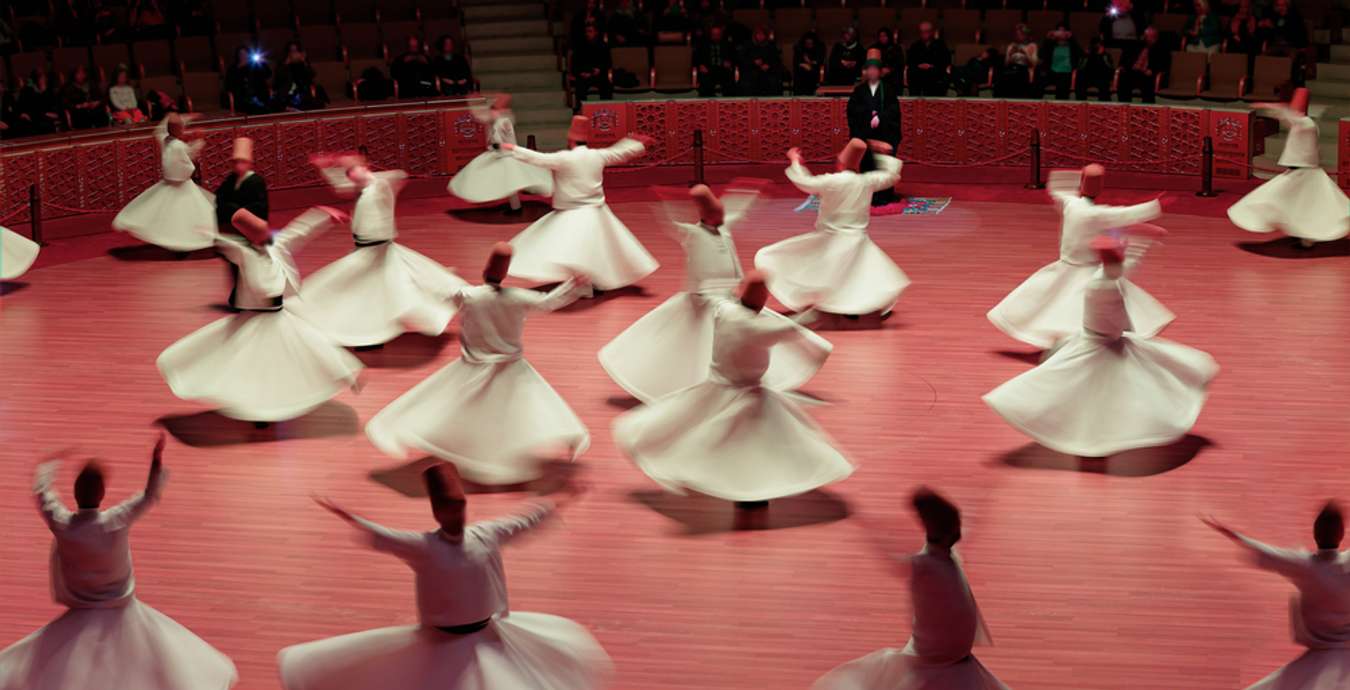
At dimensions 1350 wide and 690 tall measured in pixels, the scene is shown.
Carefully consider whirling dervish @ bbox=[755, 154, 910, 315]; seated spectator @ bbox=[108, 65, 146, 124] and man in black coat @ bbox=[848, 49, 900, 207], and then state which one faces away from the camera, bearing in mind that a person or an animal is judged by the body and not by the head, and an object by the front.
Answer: the whirling dervish

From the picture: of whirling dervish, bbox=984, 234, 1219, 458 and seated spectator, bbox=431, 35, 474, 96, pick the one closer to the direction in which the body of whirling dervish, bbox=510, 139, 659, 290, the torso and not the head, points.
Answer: the seated spectator

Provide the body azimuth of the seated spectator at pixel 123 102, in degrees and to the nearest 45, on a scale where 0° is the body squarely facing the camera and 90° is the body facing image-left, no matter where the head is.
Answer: approximately 315°

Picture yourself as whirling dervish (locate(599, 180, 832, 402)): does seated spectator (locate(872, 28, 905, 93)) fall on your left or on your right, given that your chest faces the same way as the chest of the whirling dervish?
on your left

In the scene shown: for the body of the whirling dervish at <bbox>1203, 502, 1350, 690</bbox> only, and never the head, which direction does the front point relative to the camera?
away from the camera

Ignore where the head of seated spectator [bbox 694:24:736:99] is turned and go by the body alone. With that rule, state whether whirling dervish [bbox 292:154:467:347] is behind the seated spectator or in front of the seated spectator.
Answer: in front

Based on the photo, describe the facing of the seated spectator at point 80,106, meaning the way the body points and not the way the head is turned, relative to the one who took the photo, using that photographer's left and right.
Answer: facing the viewer and to the right of the viewer

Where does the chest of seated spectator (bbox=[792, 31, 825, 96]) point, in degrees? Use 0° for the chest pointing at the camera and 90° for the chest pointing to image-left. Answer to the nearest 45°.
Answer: approximately 0°

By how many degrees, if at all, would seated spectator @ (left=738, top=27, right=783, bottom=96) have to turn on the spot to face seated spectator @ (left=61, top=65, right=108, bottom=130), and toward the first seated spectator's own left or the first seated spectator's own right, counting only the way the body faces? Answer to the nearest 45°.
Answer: approximately 90° to the first seated spectator's own right

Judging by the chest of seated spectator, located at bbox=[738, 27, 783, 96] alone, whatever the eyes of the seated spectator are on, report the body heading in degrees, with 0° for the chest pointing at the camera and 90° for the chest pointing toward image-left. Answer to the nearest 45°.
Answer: approximately 0°
